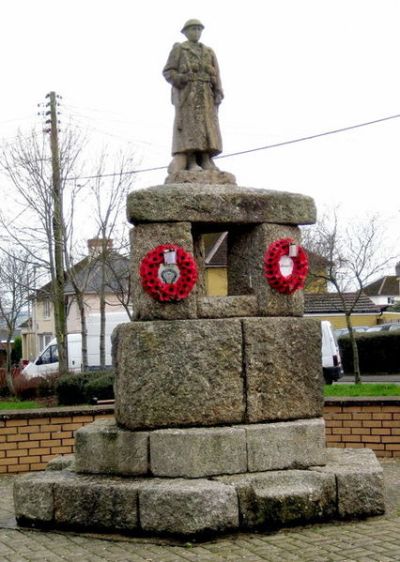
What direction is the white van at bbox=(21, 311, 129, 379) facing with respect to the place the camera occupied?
facing to the left of the viewer

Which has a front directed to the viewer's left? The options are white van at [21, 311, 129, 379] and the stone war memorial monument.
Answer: the white van

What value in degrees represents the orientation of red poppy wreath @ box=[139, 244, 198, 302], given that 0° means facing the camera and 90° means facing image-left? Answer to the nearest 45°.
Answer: approximately 0°

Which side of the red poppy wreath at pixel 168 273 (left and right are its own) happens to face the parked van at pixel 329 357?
back

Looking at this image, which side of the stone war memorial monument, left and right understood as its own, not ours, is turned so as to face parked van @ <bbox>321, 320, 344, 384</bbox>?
back

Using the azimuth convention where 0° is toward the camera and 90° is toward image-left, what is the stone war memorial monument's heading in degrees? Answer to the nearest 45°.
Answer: approximately 0°

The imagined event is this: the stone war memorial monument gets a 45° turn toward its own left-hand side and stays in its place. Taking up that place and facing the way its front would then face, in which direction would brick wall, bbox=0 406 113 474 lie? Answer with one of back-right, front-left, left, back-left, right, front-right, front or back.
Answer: back
